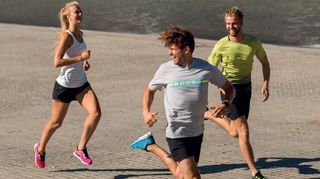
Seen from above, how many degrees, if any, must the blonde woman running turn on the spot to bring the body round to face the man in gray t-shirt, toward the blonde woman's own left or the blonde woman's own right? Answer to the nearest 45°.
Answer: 0° — they already face them

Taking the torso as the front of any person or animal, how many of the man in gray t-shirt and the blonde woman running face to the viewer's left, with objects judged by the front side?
0

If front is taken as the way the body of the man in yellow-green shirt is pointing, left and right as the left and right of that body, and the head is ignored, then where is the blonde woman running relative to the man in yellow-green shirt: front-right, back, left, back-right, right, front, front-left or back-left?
back-right

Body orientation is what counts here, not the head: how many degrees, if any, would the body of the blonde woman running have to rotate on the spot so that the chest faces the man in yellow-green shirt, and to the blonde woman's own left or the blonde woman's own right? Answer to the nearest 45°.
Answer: approximately 45° to the blonde woman's own left

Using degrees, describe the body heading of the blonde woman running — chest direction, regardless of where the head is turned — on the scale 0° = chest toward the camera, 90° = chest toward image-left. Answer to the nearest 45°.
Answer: approximately 315°

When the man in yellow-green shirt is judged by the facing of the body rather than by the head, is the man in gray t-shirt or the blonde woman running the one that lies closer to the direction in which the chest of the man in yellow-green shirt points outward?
the man in gray t-shirt

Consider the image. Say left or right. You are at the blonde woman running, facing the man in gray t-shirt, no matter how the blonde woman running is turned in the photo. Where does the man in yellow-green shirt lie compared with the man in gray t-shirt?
left
